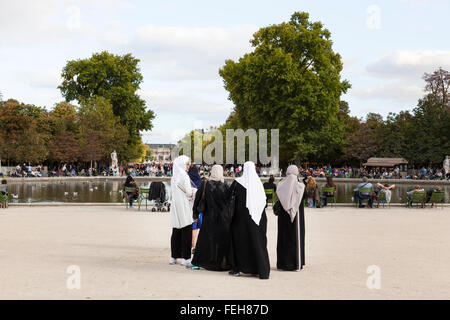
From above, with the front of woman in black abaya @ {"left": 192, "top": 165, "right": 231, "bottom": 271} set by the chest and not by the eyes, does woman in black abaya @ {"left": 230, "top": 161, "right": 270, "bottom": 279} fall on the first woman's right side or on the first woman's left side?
on the first woman's right side

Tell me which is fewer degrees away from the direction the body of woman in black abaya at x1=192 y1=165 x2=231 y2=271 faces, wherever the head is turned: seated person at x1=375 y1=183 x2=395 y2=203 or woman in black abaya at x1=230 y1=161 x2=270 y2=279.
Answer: the seated person

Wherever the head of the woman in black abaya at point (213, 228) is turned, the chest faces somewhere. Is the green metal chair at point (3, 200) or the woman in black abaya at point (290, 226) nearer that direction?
the green metal chair

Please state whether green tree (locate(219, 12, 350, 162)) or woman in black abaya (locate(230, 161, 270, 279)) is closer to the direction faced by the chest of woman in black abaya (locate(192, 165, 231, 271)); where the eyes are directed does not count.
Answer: the green tree

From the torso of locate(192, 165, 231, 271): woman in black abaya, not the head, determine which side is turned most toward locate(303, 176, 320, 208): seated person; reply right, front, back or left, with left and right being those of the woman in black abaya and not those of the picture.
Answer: front

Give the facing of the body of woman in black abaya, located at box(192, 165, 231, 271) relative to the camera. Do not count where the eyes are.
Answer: away from the camera

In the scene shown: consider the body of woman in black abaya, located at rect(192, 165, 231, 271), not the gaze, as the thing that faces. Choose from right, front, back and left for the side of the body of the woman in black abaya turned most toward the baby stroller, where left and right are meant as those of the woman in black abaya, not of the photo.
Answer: front

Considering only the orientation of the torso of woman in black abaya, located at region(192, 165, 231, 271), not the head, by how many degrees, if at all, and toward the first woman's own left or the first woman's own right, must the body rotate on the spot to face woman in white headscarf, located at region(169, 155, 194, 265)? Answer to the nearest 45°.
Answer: approximately 45° to the first woman's own left

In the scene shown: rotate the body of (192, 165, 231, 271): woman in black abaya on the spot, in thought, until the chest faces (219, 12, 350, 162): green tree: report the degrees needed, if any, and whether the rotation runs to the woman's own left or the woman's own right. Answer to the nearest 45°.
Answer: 0° — they already face it

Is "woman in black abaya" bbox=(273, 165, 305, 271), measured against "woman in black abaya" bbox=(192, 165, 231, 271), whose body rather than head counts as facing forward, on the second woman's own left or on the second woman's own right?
on the second woman's own right

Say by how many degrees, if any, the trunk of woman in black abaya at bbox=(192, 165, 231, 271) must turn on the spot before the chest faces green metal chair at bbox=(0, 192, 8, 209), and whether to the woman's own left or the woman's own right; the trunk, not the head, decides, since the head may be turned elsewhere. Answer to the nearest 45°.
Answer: approximately 45° to the woman's own left

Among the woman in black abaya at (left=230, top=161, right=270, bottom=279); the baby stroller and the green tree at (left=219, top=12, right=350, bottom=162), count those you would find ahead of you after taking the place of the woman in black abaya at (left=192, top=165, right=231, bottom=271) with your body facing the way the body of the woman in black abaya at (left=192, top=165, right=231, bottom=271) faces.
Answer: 2

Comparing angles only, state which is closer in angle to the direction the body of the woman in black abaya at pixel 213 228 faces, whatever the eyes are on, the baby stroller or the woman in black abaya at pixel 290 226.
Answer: the baby stroller
